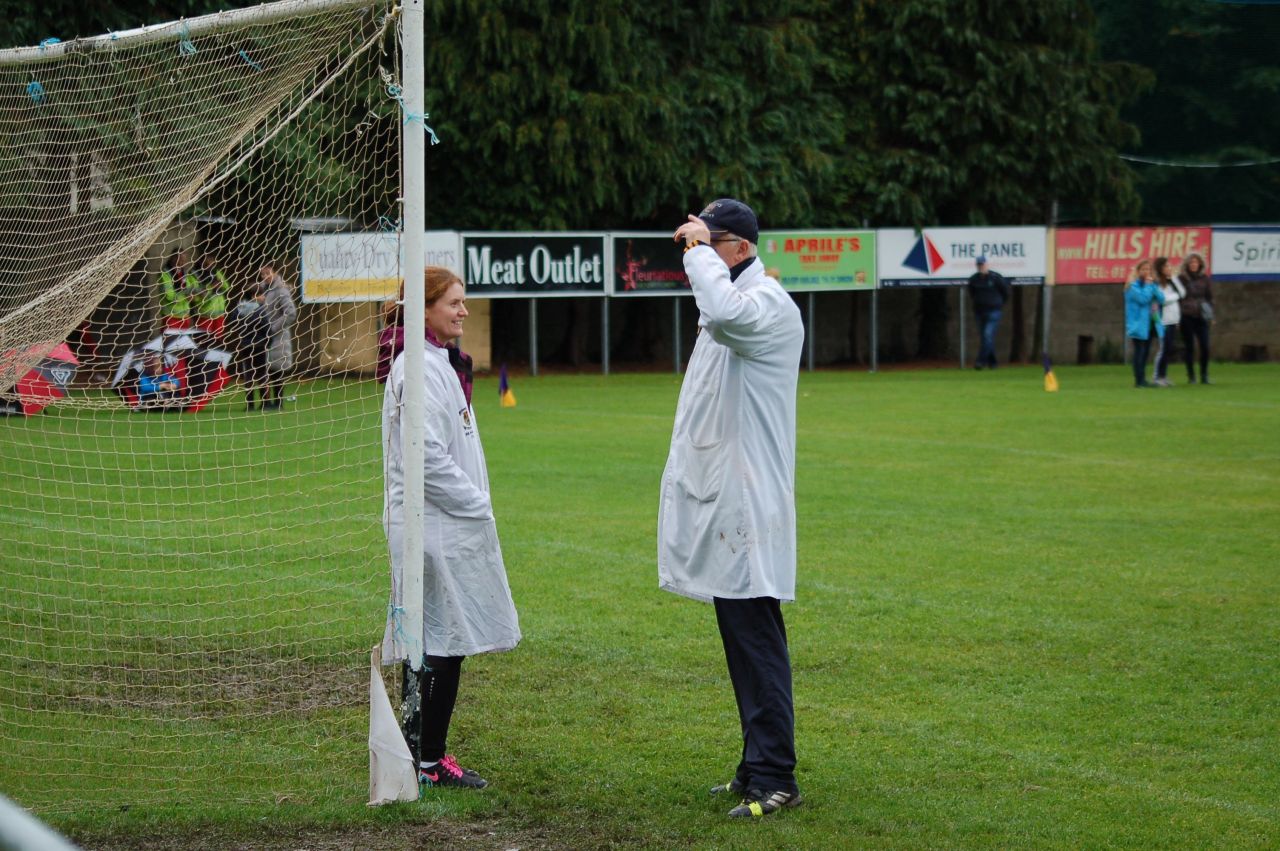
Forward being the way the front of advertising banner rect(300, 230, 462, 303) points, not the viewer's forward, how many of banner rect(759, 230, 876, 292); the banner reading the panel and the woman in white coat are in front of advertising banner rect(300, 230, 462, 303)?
1

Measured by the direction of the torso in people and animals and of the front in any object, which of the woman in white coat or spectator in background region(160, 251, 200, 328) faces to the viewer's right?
the woman in white coat

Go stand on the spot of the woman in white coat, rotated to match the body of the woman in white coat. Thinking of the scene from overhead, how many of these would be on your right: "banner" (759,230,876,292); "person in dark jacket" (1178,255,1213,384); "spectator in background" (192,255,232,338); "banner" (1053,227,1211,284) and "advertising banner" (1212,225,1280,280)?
0

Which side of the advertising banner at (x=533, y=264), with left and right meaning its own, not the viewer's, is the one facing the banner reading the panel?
left

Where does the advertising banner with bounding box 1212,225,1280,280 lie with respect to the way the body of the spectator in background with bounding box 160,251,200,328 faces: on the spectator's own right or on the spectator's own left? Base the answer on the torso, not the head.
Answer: on the spectator's own left

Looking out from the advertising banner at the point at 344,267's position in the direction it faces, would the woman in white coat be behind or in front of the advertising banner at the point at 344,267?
in front

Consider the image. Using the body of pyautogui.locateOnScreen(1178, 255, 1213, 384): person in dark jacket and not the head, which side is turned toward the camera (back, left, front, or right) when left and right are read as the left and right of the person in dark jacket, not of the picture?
front

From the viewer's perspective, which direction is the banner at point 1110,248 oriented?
toward the camera

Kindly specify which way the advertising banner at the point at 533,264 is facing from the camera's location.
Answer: facing the viewer

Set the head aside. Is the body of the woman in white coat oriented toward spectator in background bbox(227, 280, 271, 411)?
no

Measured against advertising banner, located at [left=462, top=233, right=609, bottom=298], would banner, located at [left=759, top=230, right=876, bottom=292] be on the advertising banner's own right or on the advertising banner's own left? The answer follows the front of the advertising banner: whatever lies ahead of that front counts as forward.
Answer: on the advertising banner's own left

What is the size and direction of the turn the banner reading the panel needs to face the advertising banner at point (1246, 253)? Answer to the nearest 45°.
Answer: approximately 90° to its left

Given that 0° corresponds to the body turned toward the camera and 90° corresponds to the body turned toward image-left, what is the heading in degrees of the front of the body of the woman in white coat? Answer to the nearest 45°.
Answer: approximately 270°
